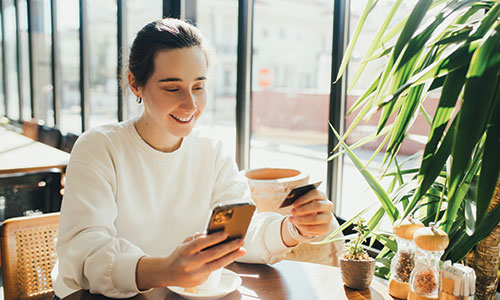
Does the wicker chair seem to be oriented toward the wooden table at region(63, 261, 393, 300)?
yes

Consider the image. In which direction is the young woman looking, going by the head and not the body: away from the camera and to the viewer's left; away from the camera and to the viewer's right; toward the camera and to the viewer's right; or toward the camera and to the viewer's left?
toward the camera and to the viewer's right

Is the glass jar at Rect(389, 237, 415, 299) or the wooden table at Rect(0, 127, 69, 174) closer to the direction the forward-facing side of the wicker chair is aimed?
the glass jar

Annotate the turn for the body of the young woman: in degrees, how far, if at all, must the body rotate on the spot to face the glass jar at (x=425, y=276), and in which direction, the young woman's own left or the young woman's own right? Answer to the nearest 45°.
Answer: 0° — they already face it

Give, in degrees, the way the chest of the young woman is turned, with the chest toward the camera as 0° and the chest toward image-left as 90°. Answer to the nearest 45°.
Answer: approximately 315°

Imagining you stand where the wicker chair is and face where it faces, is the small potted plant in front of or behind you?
in front

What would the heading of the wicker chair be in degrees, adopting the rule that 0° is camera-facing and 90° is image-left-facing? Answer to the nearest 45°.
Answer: approximately 315°

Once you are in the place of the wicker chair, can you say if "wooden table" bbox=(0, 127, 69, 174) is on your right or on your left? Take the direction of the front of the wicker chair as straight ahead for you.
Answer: on your left
